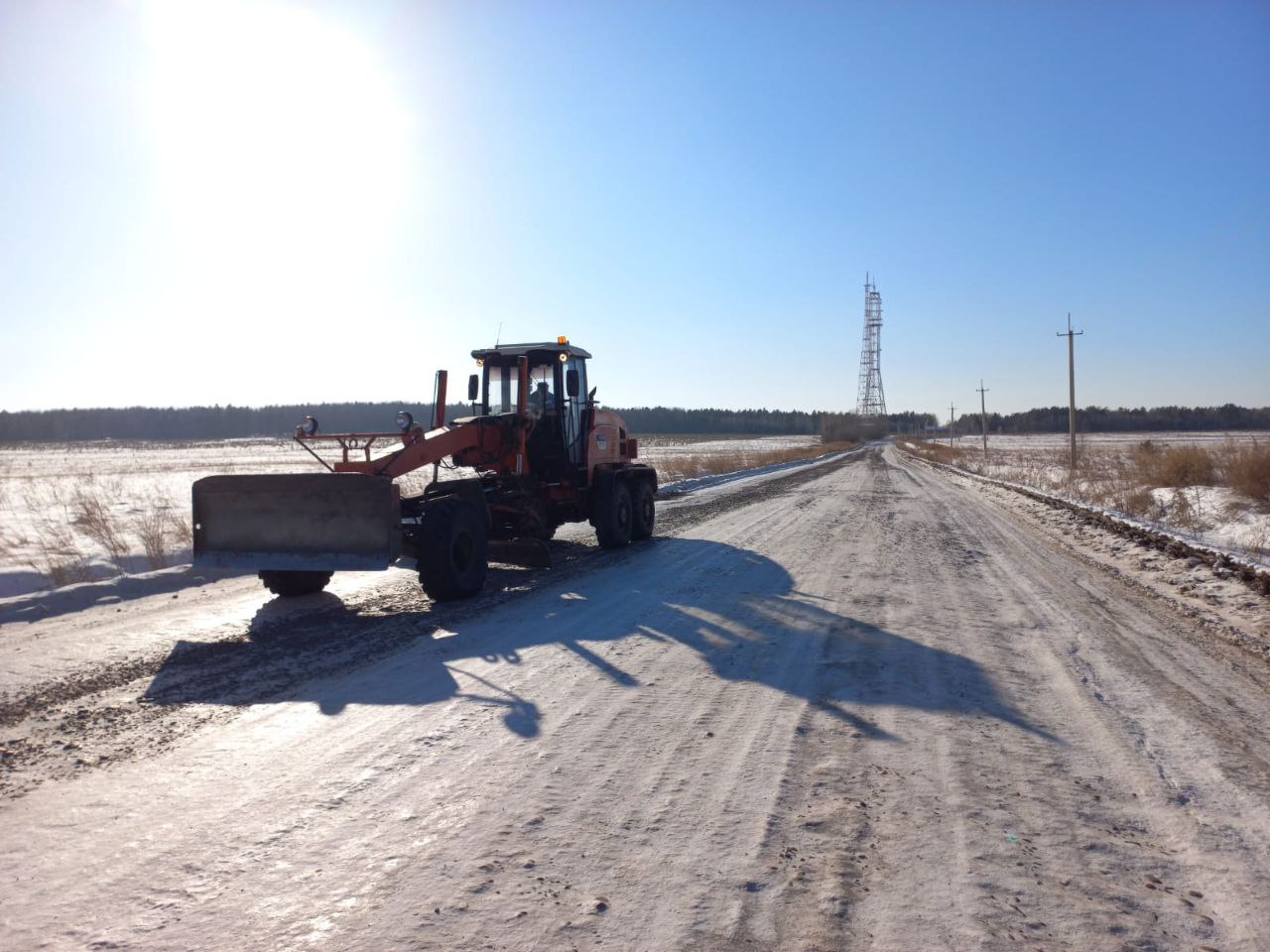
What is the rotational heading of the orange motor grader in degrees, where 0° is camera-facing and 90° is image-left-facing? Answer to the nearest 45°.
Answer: approximately 45°
